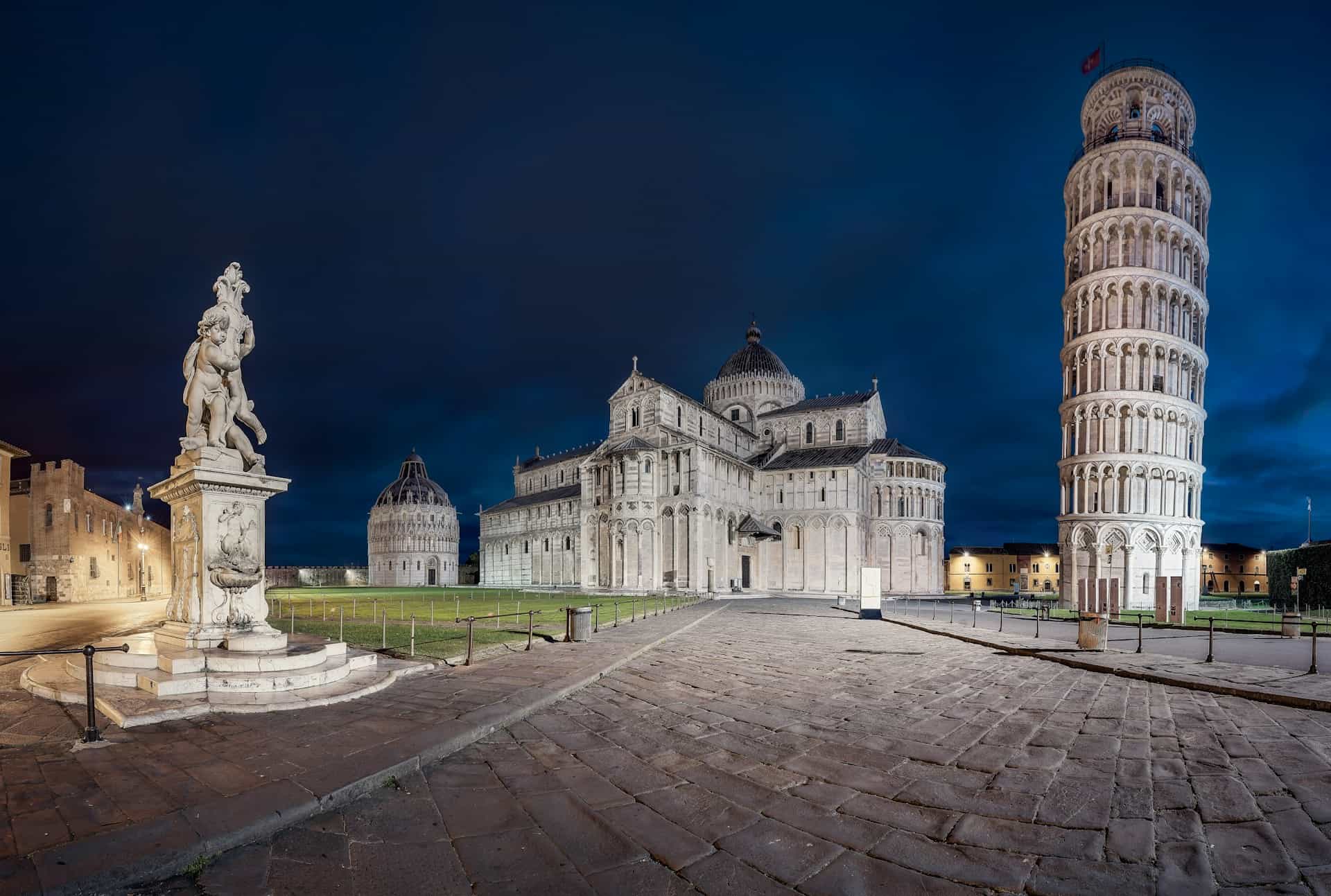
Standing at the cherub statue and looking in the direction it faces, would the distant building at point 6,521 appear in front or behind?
behind

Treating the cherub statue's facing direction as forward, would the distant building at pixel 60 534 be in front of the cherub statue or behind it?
behind

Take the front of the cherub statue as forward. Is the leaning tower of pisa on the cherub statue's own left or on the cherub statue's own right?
on the cherub statue's own left

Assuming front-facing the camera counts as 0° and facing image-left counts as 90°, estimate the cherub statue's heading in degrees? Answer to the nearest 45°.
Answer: approximately 315°
